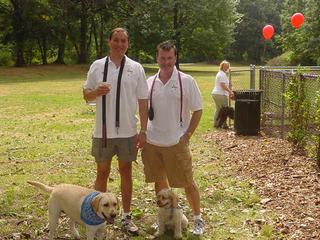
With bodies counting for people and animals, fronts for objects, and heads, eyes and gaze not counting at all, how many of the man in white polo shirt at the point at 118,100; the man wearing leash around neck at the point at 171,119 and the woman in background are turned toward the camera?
2

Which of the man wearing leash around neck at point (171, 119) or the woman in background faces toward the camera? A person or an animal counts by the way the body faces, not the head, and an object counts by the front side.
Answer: the man wearing leash around neck

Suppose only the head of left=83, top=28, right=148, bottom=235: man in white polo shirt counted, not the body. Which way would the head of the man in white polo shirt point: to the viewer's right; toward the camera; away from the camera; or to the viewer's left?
toward the camera

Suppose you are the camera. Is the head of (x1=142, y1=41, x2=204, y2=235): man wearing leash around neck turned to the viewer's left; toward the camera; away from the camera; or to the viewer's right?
toward the camera

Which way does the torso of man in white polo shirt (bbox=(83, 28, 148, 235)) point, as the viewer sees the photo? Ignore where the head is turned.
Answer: toward the camera

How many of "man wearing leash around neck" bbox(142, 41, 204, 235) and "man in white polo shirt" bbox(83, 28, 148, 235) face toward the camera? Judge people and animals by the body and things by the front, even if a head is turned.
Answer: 2

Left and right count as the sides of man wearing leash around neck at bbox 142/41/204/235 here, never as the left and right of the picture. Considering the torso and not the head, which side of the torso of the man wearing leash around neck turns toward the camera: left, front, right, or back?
front

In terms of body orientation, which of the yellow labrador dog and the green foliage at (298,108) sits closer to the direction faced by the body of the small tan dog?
the yellow labrador dog

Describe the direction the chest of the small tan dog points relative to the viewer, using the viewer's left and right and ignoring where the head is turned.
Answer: facing the viewer and to the left of the viewer

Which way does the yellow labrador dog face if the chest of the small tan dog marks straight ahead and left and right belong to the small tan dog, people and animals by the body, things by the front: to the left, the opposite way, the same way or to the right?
to the left

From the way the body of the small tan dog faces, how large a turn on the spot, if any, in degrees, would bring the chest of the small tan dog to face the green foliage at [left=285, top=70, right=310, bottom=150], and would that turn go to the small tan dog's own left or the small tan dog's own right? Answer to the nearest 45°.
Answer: approximately 180°

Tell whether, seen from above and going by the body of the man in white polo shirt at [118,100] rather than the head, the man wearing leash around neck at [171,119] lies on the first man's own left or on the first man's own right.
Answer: on the first man's own left

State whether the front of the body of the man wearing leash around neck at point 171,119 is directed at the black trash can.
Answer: no

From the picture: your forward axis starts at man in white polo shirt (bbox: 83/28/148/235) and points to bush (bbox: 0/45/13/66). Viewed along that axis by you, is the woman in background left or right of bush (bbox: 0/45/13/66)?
right
